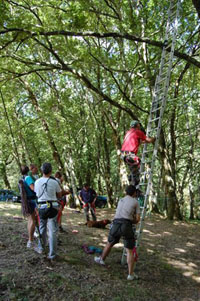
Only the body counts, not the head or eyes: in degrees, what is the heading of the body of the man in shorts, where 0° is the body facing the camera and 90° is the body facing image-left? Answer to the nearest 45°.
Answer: approximately 225°

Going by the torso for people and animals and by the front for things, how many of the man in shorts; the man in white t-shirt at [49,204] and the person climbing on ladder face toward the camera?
0

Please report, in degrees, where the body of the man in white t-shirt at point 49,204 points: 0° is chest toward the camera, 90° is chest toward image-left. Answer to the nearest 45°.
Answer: approximately 180°

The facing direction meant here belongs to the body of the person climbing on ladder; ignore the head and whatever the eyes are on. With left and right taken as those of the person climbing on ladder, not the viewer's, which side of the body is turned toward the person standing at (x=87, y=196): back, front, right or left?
left

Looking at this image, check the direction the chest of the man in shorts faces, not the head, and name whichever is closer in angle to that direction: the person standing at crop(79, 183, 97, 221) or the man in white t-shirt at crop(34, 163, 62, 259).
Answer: the person standing

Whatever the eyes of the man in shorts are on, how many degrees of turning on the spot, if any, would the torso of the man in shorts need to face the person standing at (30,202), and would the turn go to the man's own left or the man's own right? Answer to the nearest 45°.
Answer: approximately 135° to the man's own left

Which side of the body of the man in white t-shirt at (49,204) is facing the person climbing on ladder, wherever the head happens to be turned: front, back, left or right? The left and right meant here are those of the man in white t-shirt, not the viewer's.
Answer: right

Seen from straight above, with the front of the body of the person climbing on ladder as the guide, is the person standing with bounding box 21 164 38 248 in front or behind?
behind

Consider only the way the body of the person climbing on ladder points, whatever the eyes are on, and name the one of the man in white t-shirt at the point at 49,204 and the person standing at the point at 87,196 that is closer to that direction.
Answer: the person standing

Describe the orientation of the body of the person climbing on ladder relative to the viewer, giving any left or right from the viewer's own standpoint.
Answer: facing away from the viewer and to the right of the viewer

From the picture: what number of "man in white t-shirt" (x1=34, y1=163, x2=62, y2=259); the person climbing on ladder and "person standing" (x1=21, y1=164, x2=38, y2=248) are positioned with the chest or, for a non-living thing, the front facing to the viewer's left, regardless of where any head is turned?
0

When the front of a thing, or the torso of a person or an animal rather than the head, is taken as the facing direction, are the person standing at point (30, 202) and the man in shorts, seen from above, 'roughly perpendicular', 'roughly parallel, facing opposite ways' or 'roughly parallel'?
roughly parallel

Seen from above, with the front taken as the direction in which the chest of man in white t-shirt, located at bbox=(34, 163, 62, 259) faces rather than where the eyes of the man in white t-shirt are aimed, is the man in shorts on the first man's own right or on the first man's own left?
on the first man's own right
